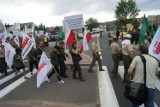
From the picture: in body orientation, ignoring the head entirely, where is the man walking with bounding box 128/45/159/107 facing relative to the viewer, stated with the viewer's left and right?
facing away from the viewer and to the left of the viewer

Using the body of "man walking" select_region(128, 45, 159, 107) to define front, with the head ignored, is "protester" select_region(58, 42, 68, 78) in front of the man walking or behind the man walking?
in front

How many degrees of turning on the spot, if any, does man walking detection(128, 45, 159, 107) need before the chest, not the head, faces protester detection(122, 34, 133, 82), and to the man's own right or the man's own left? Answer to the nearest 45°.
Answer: approximately 45° to the man's own right
